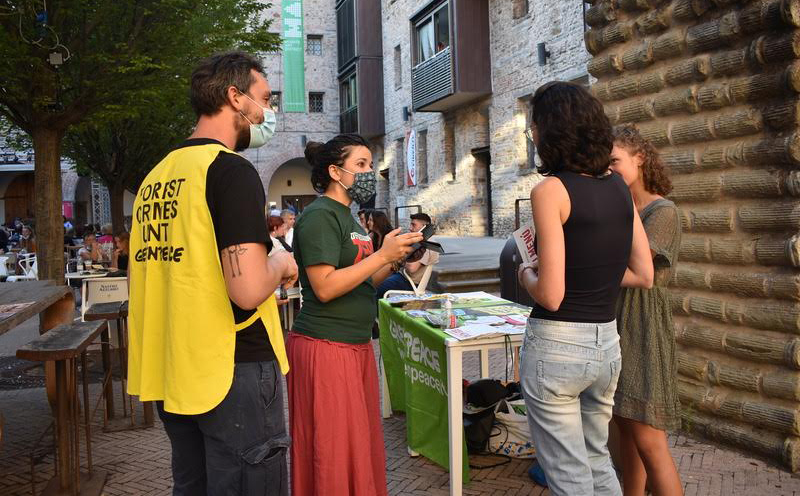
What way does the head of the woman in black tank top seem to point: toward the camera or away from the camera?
away from the camera

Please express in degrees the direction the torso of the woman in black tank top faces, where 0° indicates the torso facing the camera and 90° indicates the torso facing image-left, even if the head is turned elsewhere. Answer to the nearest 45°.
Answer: approximately 135°

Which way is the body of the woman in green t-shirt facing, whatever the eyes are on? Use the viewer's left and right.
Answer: facing to the right of the viewer

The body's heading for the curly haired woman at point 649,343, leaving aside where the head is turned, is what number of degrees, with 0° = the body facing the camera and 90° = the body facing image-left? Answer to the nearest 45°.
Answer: approximately 90°

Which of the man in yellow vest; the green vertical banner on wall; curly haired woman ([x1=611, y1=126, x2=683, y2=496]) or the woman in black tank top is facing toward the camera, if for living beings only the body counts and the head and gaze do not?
the green vertical banner on wall

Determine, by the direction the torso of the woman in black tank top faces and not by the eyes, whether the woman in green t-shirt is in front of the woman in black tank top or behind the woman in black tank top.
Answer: in front

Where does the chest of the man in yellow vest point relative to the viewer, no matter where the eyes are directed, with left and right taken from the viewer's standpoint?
facing away from the viewer and to the right of the viewer

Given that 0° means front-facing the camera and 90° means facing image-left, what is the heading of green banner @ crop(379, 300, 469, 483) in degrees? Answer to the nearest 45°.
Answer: approximately 45°

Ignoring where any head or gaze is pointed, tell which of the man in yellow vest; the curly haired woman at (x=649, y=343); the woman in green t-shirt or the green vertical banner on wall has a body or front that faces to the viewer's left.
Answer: the curly haired woman

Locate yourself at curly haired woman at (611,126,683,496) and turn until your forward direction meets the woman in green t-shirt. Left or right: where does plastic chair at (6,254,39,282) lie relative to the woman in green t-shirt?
right

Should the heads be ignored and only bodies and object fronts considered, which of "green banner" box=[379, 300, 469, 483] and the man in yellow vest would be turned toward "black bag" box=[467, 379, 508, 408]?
the man in yellow vest

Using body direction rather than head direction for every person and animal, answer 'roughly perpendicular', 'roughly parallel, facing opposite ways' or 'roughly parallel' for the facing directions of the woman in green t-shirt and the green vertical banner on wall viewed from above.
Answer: roughly perpendicular

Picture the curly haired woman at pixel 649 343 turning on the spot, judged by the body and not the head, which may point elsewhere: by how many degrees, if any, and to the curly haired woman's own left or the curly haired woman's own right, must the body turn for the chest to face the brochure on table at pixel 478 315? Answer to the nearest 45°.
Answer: approximately 45° to the curly haired woman's own right

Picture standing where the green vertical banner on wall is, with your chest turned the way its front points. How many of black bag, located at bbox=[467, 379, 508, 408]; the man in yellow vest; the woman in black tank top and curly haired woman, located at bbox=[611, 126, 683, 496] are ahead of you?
4

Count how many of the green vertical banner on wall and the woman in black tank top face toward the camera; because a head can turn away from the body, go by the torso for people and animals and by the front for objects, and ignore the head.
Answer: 1

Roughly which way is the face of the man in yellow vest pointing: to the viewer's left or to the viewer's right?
to the viewer's right

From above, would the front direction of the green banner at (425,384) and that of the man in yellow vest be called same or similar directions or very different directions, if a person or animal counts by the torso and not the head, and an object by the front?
very different directions
